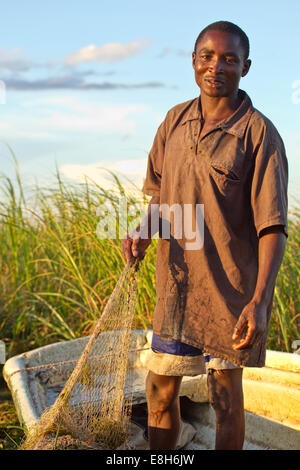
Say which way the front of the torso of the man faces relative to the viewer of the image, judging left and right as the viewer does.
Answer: facing the viewer and to the left of the viewer
